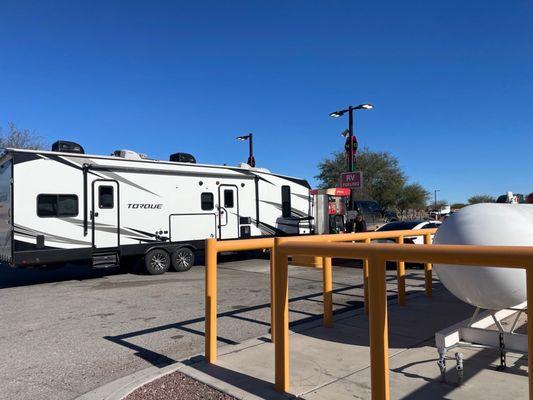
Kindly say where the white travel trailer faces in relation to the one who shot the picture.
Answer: facing away from the viewer and to the right of the viewer

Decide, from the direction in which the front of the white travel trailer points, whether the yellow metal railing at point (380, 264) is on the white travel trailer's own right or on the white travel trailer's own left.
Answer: on the white travel trailer's own right

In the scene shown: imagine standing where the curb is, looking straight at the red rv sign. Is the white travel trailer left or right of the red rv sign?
left

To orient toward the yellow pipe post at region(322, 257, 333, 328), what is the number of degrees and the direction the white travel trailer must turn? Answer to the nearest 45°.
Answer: approximately 90° to its right

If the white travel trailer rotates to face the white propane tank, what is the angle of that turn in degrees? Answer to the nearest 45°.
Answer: approximately 90° to its right

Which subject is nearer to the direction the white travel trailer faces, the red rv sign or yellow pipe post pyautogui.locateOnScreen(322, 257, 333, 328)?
the red rv sign

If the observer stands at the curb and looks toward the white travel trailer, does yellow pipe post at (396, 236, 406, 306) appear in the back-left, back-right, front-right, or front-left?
front-right

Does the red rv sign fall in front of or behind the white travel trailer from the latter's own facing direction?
in front
